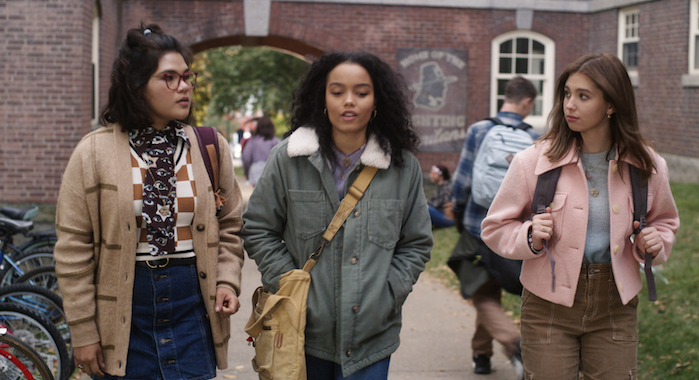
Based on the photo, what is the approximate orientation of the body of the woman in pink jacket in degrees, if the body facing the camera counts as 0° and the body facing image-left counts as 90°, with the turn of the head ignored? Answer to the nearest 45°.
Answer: approximately 0°

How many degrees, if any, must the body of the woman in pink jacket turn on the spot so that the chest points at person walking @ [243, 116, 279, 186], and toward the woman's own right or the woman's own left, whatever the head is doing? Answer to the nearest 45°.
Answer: approximately 135° to the woman's own right

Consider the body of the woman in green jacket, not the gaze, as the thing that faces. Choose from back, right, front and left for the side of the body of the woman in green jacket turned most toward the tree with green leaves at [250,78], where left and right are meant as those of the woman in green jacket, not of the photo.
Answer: back

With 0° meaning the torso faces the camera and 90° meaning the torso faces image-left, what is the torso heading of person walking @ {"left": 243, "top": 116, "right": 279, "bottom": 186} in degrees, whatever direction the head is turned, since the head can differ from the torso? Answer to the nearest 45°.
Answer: approximately 180°

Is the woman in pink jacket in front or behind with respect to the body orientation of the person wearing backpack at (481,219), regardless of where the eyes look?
behind

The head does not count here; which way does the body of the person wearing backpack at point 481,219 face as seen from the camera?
away from the camera

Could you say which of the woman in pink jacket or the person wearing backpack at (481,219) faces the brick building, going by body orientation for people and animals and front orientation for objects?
the person wearing backpack

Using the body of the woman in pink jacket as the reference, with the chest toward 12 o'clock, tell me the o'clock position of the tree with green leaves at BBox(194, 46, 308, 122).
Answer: The tree with green leaves is roughly at 5 o'clock from the woman in pink jacket.

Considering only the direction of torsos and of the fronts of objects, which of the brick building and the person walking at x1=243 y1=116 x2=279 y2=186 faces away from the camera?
the person walking

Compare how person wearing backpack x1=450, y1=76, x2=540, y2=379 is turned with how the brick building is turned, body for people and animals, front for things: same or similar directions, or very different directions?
very different directions
